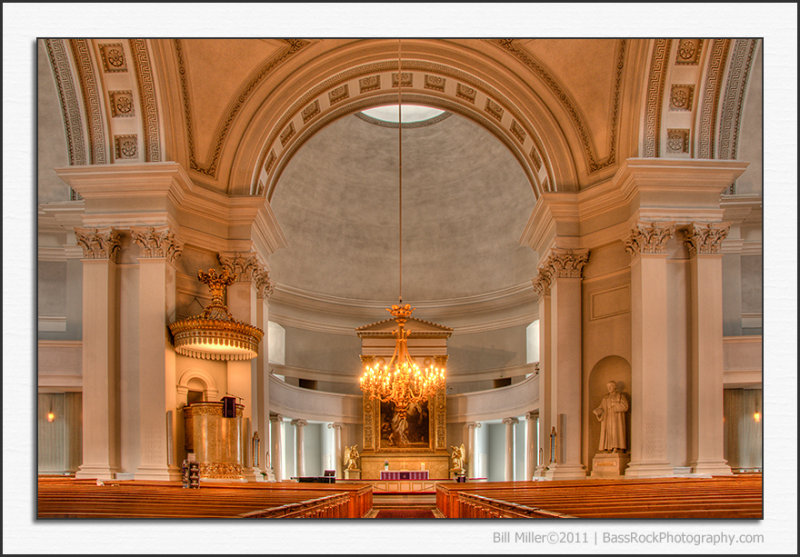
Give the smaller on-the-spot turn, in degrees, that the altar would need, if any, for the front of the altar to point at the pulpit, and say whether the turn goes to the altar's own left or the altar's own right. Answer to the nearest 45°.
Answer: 0° — it already faces it

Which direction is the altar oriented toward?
toward the camera

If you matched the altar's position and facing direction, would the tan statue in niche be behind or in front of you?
in front

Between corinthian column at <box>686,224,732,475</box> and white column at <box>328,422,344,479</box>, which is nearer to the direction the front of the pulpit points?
the corinthian column

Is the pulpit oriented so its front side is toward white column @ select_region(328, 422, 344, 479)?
no

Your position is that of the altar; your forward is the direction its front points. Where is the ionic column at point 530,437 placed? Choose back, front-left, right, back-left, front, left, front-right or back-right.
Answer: left

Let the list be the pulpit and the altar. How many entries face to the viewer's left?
0

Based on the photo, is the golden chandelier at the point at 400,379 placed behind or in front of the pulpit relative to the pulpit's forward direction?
in front

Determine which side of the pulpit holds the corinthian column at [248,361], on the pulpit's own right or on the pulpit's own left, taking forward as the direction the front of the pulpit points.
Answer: on the pulpit's own left

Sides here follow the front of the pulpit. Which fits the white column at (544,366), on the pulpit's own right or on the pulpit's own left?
on the pulpit's own left

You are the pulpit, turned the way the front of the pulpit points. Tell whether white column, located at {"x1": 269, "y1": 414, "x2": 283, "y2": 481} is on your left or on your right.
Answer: on your left

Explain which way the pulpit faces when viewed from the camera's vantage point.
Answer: facing the viewer and to the right of the viewer

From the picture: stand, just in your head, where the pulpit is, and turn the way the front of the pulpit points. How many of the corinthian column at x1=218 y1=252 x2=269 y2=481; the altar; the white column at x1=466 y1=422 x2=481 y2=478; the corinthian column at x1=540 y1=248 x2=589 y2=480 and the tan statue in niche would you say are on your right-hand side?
0

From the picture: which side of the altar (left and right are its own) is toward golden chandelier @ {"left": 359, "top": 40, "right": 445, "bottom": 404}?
front
